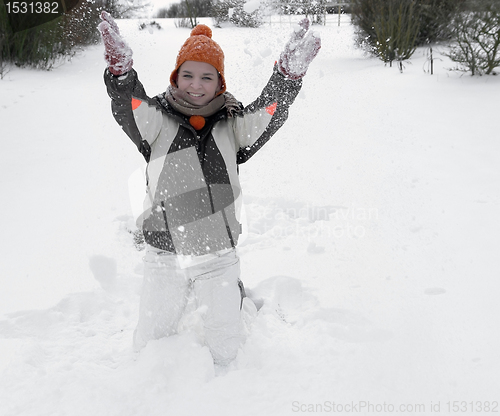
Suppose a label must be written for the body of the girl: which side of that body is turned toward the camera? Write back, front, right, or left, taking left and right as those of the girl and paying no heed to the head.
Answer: front

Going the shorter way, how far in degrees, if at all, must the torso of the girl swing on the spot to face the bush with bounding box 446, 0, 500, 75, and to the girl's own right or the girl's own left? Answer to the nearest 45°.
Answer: approximately 135° to the girl's own left

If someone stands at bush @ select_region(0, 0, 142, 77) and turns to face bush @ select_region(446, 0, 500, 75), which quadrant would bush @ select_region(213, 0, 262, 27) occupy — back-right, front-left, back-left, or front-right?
front-left

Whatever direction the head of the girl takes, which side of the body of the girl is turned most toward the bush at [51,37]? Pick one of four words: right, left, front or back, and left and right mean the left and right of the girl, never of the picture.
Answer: back

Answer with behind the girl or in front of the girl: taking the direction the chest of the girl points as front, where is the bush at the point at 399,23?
behind

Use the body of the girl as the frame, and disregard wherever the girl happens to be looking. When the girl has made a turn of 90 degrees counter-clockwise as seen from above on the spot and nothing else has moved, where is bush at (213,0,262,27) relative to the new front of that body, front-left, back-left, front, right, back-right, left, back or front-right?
left

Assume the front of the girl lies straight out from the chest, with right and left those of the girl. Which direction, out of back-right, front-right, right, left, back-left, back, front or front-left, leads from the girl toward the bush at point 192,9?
back

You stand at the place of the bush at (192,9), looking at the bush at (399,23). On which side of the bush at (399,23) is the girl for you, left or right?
right

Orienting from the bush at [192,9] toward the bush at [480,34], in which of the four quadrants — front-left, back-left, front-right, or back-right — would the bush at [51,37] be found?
front-right

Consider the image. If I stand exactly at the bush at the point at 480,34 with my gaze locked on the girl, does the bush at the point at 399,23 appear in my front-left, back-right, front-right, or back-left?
back-right

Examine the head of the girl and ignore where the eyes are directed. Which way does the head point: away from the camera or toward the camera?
toward the camera
